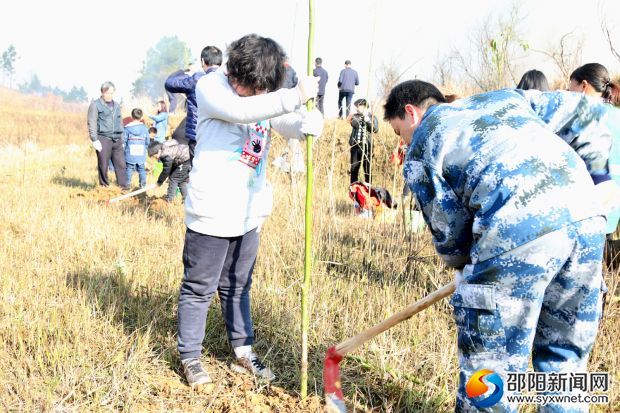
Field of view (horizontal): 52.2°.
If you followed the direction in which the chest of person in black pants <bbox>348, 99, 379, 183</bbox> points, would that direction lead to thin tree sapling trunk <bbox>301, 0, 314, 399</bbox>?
yes

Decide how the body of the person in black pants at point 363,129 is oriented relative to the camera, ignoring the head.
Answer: toward the camera

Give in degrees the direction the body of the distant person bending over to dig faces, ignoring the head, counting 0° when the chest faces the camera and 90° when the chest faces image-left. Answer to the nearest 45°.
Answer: approximately 90°
